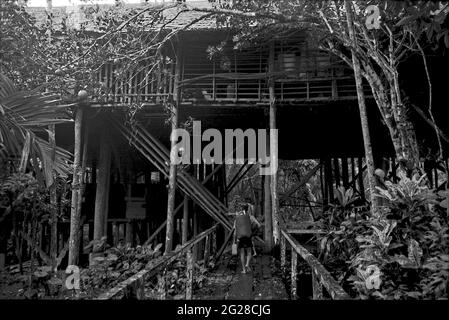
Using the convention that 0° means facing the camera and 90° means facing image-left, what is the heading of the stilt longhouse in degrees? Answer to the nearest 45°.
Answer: approximately 0°
